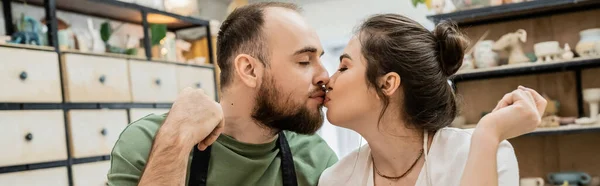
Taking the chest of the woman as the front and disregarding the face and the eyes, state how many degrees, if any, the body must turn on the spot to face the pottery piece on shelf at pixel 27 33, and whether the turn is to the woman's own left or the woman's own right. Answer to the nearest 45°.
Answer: approximately 45° to the woman's own right

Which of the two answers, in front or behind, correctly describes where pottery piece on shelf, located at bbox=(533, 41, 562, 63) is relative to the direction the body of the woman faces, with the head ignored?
behind

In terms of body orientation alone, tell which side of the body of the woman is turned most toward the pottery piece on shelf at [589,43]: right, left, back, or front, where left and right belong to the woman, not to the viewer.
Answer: back

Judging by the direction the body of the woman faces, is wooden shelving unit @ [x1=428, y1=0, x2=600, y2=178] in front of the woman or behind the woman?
behind

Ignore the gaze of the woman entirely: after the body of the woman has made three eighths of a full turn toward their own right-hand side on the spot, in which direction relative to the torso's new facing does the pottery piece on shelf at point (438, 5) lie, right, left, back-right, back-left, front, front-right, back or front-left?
front

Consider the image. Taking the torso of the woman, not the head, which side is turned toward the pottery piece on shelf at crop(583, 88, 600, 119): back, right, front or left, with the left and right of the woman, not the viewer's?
back

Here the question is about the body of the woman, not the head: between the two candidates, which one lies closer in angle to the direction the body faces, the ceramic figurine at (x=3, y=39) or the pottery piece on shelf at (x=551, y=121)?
the ceramic figurine

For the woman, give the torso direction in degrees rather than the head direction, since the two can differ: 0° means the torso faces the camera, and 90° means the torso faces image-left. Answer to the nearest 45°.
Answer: approximately 45°

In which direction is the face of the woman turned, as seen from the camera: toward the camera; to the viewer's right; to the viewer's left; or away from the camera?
to the viewer's left
